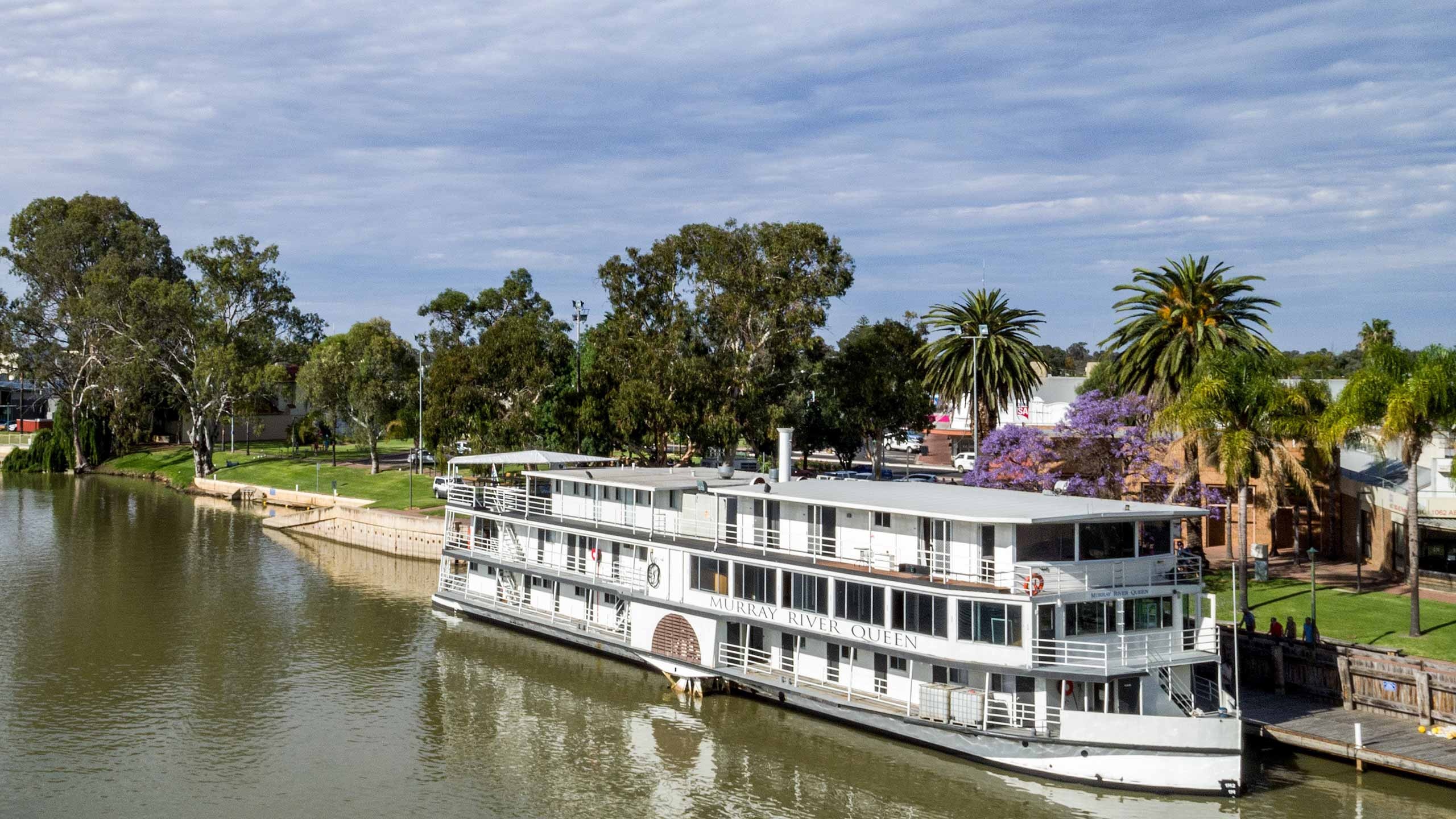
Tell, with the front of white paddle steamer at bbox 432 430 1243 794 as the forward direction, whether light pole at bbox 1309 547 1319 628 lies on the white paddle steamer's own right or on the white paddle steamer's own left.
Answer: on the white paddle steamer's own left

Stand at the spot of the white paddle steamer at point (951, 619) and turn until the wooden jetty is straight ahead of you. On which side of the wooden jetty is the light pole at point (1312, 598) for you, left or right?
left

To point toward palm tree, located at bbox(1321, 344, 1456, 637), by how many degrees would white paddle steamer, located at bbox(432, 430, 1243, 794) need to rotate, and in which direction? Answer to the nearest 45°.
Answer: approximately 45° to its left

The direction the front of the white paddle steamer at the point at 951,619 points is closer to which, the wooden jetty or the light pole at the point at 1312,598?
the wooden jetty

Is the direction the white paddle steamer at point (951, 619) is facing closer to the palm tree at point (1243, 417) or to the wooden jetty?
the wooden jetty

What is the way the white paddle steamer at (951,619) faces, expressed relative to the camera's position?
facing the viewer and to the right of the viewer

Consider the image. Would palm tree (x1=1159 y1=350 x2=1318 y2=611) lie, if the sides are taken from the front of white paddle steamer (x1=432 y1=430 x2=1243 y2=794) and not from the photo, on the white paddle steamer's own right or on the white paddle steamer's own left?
on the white paddle steamer's own left
